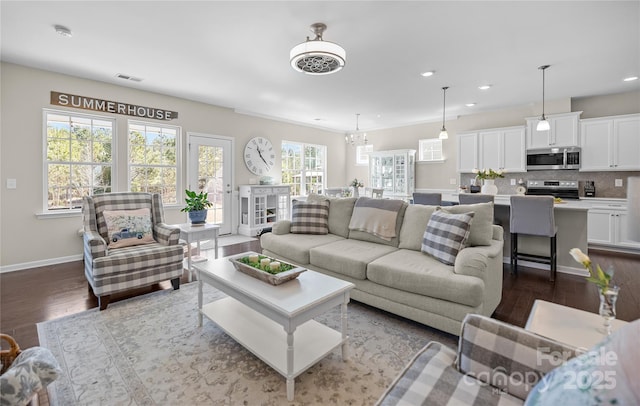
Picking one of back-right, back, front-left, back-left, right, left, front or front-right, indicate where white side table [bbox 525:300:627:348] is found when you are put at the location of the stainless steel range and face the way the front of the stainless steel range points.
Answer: front

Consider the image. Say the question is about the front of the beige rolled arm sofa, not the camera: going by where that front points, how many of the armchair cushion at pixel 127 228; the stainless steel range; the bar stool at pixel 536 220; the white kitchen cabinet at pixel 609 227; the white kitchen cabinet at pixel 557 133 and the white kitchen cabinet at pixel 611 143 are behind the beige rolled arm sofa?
5

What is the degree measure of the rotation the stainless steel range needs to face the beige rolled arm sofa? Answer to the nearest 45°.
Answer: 0° — it already faces it

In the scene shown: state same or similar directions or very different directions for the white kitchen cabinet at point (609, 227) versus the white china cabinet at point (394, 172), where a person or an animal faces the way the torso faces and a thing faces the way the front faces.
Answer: same or similar directions

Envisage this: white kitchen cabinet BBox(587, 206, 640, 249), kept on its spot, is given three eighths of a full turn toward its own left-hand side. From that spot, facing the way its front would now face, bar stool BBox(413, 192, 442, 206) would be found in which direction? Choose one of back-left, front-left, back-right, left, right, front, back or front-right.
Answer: back

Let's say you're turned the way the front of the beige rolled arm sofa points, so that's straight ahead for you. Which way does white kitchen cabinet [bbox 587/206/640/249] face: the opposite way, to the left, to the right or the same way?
the same way

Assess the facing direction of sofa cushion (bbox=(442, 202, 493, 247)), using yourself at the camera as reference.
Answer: facing the viewer

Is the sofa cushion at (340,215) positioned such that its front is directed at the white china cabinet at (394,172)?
no

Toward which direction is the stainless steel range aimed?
toward the camera

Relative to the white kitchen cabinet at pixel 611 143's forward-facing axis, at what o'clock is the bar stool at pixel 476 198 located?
The bar stool is roughly at 1 o'clock from the white kitchen cabinet.

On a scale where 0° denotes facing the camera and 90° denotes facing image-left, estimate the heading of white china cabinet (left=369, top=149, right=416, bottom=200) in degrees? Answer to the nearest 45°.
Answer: approximately 45°

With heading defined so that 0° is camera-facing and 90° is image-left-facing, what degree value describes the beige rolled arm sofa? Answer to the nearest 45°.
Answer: approximately 45°

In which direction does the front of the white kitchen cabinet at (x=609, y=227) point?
toward the camera

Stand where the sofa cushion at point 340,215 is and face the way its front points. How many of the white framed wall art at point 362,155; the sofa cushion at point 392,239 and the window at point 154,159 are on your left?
1

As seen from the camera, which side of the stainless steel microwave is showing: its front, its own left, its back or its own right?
front

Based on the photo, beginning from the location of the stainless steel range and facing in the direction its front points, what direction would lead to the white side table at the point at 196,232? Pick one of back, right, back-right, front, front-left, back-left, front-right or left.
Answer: front-right

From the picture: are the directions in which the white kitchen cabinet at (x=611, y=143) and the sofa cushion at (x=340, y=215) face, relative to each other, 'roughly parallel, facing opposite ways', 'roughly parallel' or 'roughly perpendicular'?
roughly parallel

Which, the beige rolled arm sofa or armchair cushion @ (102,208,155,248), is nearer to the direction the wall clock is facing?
the beige rolled arm sofa

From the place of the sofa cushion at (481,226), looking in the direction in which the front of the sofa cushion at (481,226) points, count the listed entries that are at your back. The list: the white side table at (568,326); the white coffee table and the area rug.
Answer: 0
